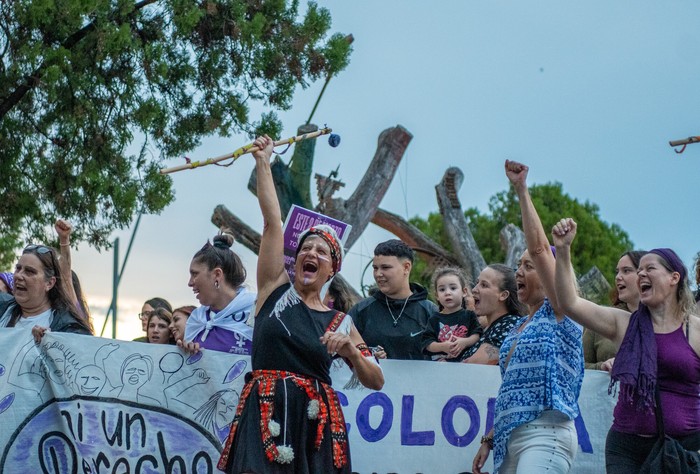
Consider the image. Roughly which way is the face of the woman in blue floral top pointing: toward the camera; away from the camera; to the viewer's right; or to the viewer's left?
to the viewer's left

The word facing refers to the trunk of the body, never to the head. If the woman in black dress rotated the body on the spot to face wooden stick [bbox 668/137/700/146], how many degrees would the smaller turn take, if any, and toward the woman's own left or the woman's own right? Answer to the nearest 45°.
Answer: approximately 90° to the woman's own left

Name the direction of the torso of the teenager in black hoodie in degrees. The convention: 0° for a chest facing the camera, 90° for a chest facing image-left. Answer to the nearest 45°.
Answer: approximately 0°

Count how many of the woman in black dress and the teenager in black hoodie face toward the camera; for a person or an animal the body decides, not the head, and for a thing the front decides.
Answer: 2

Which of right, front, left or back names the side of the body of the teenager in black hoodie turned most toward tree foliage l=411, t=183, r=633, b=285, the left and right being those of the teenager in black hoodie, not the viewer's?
back

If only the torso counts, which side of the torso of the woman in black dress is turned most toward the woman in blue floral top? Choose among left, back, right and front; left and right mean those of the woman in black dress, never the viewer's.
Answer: left

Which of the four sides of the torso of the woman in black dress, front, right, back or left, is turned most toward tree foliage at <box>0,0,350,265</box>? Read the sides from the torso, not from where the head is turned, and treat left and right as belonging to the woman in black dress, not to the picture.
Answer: back

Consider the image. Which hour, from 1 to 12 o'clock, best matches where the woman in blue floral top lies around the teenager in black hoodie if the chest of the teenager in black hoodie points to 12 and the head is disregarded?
The woman in blue floral top is roughly at 11 o'clock from the teenager in black hoodie.

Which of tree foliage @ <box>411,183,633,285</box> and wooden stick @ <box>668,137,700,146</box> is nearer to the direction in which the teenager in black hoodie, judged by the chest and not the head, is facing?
the wooden stick

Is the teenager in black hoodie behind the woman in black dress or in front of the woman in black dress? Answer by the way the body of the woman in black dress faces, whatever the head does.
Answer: behind

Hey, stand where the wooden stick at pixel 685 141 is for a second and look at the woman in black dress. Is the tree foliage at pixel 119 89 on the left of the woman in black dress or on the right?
right

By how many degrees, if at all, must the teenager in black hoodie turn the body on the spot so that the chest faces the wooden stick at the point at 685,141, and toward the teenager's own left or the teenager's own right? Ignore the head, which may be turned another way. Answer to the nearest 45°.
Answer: approximately 45° to the teenager's own left

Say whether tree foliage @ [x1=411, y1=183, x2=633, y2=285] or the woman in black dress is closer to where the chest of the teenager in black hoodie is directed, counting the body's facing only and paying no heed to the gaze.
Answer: the woman in black dress
